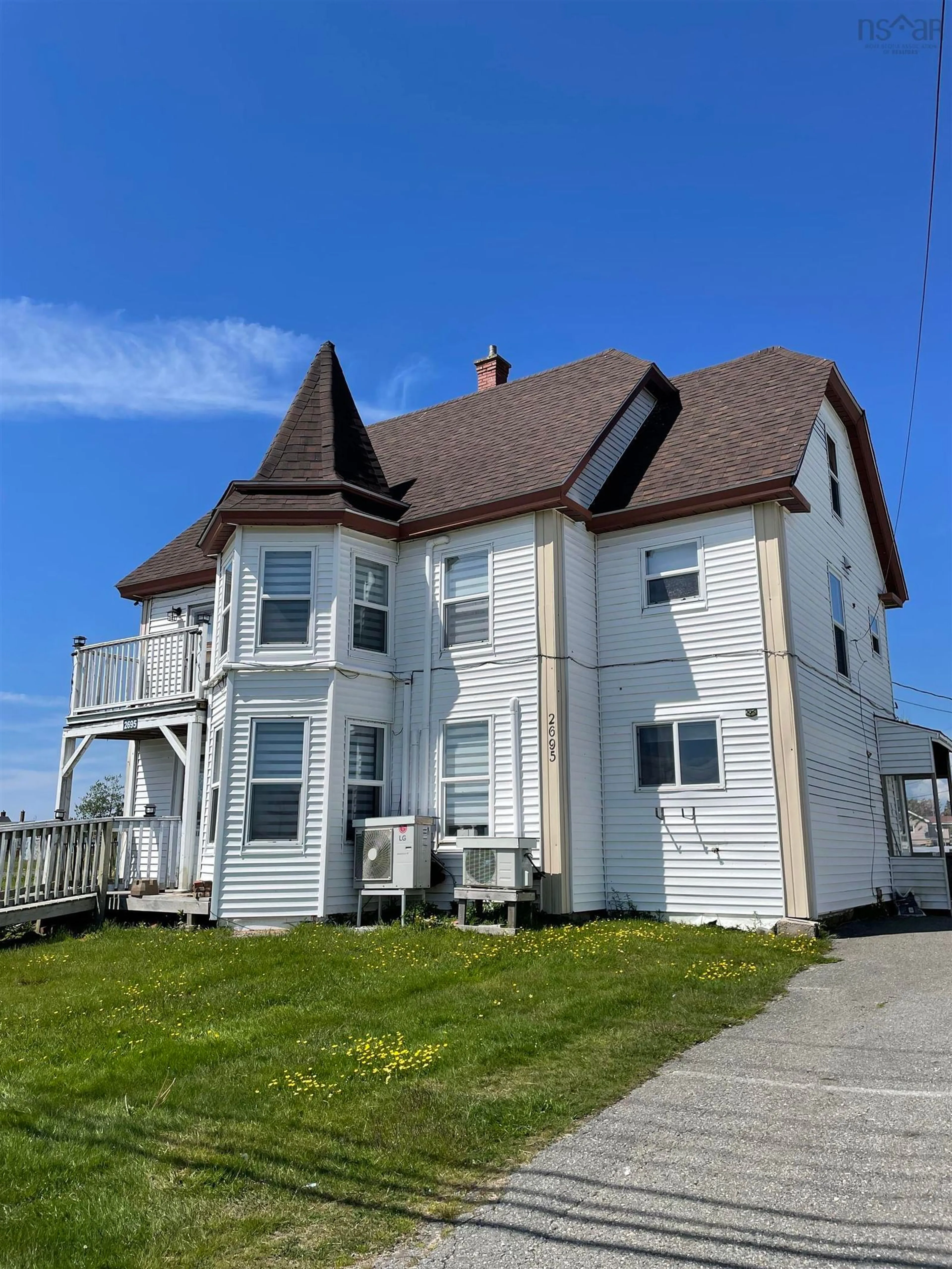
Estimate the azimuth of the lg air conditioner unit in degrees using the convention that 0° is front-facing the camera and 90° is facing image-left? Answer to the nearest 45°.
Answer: approximately 45°

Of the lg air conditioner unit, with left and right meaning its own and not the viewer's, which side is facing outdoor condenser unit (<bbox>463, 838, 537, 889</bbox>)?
left

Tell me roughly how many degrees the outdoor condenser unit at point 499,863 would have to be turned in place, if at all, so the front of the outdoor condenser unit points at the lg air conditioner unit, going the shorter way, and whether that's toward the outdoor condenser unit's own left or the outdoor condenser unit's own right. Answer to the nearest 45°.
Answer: approximately 90° to the outdoor condenser unit's own right
